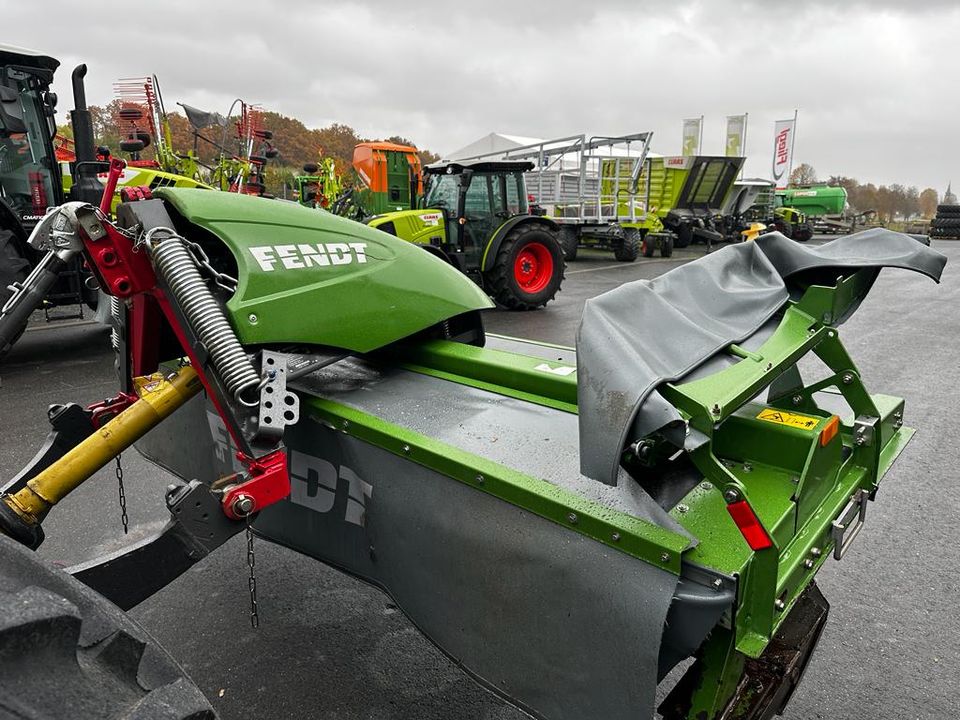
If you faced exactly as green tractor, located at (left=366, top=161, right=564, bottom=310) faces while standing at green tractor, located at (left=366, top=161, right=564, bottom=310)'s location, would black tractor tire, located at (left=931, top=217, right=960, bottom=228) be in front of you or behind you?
behind

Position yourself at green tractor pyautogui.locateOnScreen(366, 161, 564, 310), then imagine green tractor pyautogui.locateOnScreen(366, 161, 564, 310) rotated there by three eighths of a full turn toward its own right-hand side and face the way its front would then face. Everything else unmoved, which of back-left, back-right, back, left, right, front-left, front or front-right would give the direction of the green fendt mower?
back

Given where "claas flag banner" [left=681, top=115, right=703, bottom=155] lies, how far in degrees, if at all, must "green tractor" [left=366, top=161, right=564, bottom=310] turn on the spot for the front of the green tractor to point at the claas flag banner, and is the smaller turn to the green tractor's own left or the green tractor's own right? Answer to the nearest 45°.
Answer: approximately 180°

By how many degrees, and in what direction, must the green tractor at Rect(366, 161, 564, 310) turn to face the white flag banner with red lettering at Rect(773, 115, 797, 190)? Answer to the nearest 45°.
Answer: approximately 180°

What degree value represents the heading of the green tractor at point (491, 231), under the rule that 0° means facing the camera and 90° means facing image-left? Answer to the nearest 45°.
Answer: approximately 45°

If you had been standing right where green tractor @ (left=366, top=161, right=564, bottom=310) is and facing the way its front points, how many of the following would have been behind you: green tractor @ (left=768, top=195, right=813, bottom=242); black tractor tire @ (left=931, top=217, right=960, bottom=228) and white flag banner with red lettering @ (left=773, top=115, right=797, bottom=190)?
3

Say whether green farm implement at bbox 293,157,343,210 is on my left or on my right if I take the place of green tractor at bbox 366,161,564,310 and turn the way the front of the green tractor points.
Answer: on my right

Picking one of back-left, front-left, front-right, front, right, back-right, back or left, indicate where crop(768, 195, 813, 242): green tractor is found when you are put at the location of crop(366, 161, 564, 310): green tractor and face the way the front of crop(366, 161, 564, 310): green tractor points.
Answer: back
